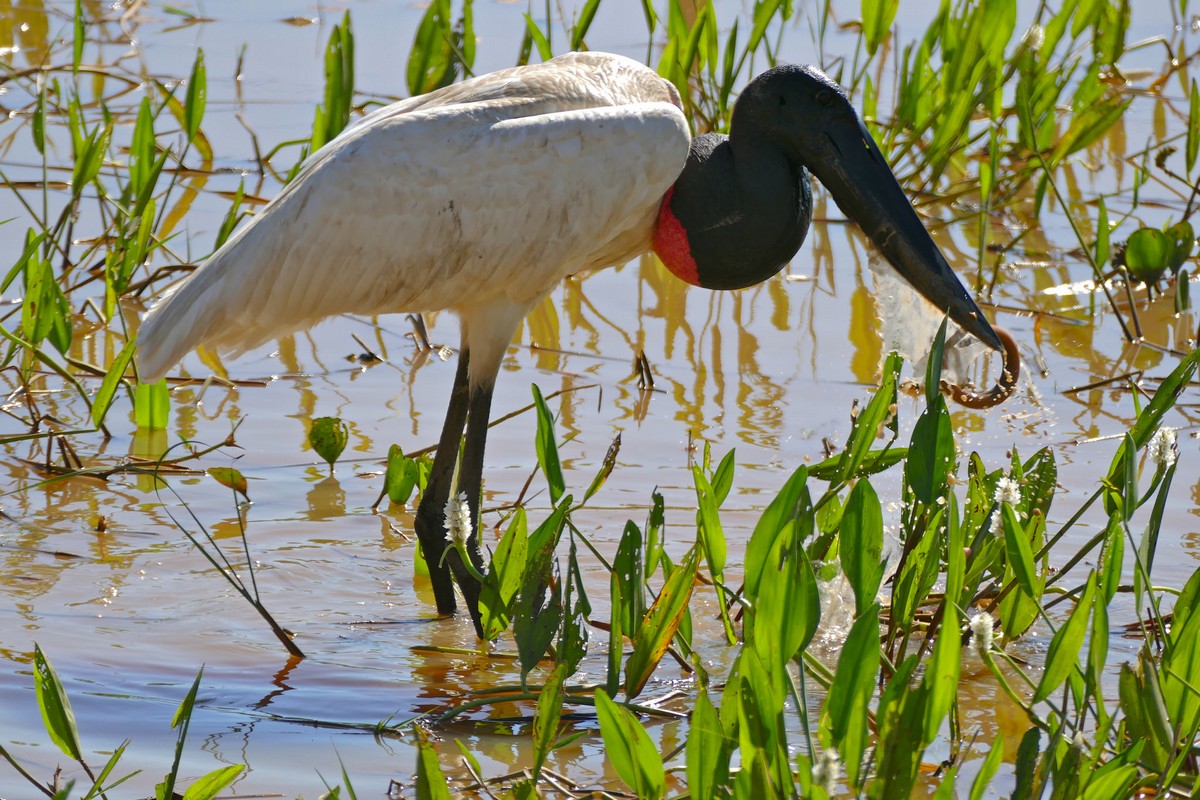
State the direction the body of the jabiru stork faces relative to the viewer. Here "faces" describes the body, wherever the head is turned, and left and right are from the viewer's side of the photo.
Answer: facing to the right of the viewer
